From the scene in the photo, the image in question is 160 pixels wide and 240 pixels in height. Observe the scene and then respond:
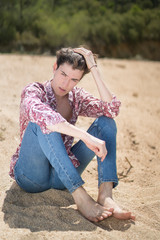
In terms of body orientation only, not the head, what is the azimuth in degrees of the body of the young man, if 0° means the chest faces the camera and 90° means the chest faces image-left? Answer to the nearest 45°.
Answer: approximately 315°
